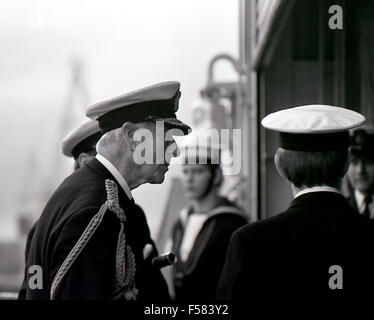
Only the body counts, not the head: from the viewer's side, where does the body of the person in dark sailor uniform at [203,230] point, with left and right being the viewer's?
facing the viewer and to the left of the viewer

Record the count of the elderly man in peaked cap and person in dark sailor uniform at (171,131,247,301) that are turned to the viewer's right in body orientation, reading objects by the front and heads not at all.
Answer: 1

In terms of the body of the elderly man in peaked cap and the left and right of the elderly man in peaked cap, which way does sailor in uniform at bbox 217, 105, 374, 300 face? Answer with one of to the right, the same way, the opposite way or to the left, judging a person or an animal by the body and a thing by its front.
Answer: to the left

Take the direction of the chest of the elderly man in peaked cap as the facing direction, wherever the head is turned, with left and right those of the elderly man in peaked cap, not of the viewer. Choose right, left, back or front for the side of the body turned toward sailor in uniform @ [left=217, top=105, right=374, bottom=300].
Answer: front

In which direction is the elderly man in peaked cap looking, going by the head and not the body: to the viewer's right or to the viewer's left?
to the viewer's right

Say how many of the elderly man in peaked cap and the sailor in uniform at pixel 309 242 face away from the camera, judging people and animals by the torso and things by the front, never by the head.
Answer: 1

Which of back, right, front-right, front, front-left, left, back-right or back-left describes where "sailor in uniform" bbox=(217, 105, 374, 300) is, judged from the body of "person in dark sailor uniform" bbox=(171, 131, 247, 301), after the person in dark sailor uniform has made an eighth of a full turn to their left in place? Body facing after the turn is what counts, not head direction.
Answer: front

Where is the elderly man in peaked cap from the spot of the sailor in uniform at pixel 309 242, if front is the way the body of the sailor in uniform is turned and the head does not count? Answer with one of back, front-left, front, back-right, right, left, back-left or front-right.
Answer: left

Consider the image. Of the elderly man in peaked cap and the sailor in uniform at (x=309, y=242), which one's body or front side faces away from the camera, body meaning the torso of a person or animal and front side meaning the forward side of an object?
the sailor in uniform

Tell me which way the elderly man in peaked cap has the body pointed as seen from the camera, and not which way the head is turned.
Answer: to the viewer's right

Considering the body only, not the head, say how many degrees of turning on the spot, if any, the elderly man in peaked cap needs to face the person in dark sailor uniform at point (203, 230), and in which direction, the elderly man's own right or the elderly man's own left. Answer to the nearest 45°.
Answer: approximately 90° to the elderly man's own left

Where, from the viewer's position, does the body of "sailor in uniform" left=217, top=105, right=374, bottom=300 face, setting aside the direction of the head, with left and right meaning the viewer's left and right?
facing away from the viewer
